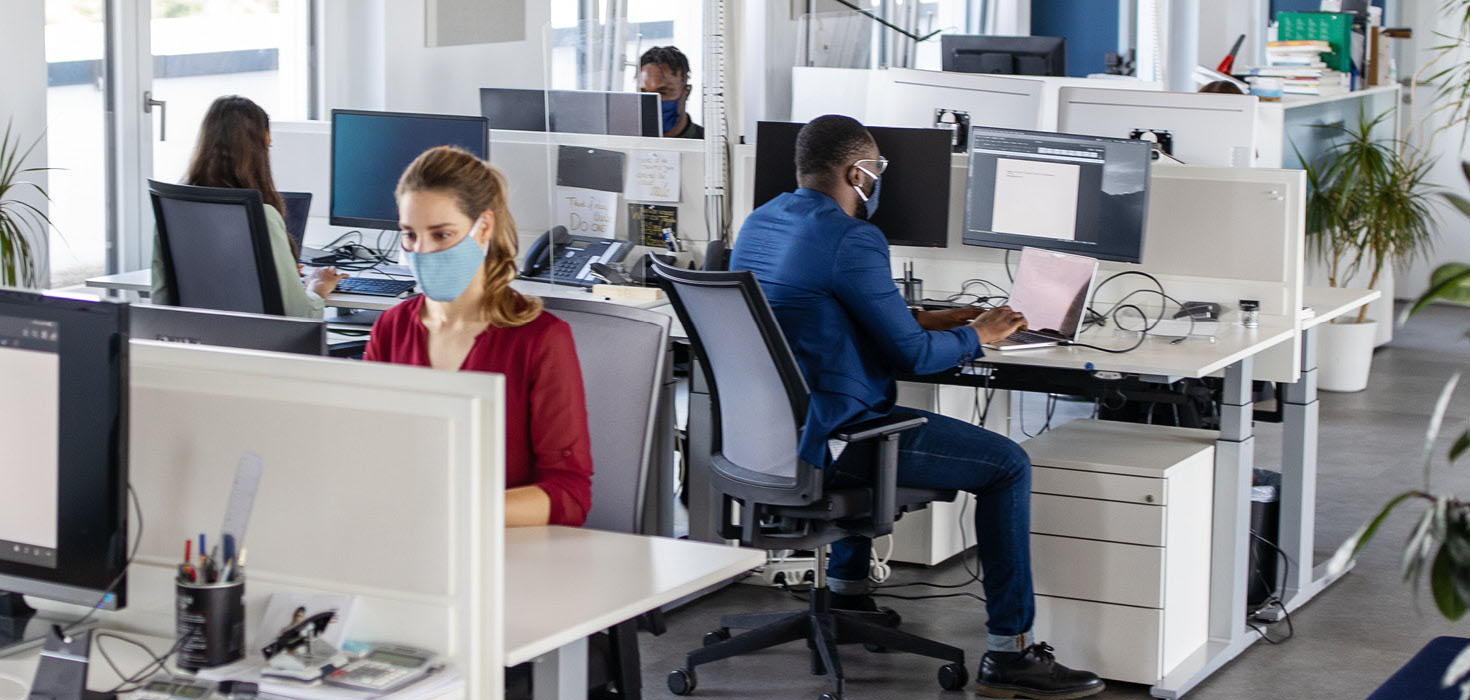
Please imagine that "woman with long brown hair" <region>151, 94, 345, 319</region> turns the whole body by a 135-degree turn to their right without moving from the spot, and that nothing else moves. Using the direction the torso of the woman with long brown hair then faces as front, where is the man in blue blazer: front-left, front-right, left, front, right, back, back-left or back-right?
front-left

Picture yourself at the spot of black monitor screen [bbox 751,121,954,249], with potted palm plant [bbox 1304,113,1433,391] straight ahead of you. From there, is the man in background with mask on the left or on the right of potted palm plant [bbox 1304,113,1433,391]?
left

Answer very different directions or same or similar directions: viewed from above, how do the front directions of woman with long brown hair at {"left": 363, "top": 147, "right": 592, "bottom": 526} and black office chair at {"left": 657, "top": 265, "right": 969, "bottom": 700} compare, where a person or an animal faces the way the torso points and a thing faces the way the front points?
very different directions

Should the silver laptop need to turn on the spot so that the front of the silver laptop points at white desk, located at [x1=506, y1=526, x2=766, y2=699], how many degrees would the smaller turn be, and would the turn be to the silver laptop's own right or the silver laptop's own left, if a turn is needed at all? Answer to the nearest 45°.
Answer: approximately 45° to the silver laptop's own left

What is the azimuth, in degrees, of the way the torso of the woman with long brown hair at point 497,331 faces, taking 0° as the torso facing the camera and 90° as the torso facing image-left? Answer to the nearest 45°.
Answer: approximately 45°

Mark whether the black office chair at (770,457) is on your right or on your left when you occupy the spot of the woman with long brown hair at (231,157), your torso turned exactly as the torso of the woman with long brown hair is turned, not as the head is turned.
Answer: on your right

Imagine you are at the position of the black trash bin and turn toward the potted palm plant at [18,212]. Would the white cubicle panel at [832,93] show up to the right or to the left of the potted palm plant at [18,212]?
right

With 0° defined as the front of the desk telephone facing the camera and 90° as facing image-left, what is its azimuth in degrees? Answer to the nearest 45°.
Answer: approximately 45°
